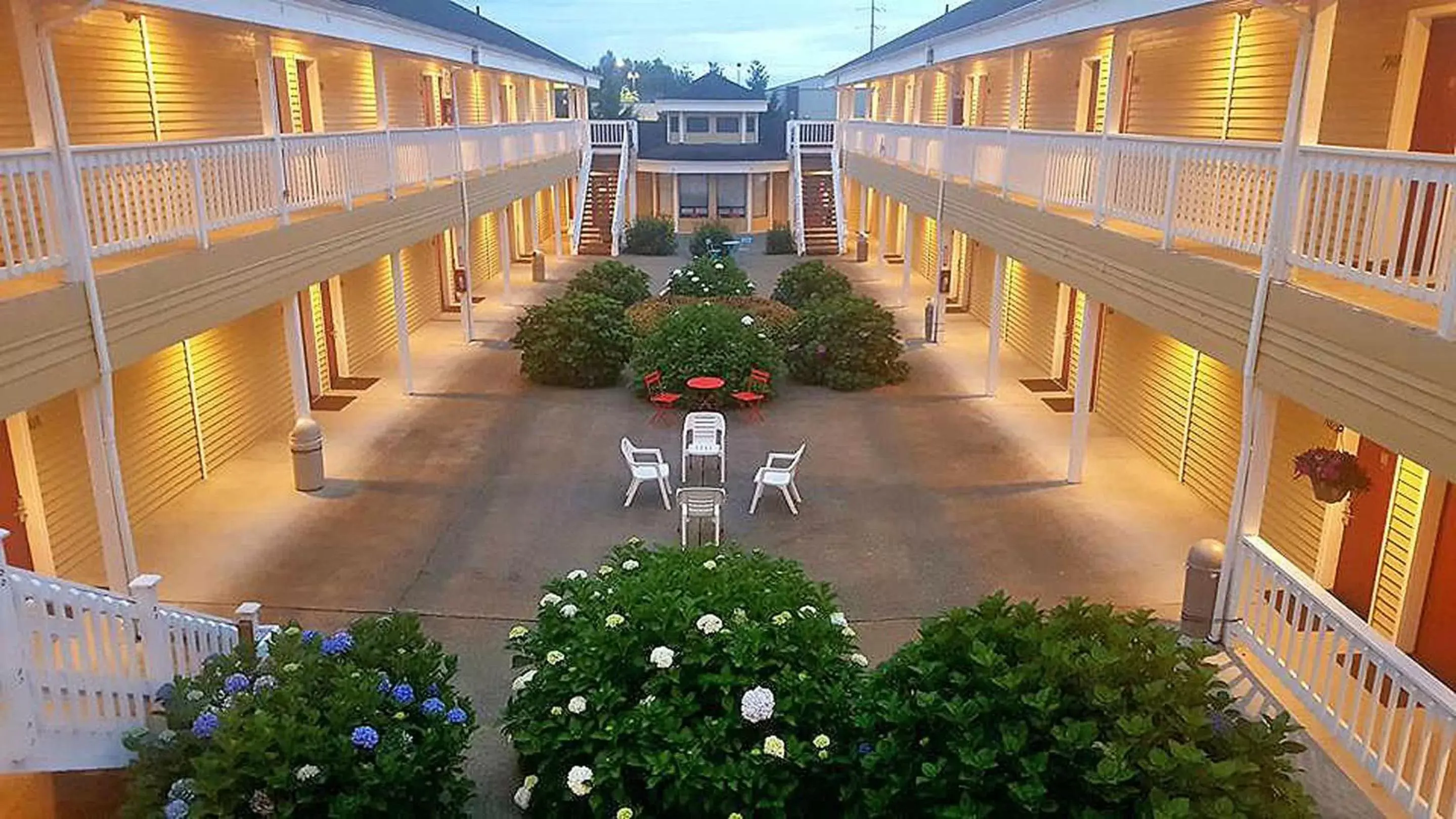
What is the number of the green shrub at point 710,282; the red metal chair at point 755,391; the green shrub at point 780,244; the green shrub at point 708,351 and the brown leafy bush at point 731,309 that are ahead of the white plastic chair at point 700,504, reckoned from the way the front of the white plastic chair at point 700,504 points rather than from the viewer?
5

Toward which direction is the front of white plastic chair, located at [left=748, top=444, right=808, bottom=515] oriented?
to the viewer's left

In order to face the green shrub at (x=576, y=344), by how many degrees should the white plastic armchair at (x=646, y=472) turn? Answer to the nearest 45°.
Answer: approximately 90° to its left

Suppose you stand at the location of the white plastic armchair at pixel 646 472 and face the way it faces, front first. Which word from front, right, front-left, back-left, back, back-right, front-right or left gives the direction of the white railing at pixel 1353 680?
front-right

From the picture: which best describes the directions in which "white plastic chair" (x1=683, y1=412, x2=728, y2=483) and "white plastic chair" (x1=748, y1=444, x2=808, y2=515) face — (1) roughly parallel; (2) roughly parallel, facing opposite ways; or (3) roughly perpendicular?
roughly perpendicular

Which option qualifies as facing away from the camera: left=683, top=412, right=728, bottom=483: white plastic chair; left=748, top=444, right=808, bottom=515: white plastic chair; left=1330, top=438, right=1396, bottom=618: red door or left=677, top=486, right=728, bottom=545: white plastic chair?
left=677, top=486, right=728, bottom=545: white plastic chair

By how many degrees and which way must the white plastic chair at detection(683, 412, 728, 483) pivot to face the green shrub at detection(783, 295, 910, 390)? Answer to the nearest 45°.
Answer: approximately 135° to its left

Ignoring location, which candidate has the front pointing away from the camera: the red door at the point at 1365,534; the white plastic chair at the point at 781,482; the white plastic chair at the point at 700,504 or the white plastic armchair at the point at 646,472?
the white plastic chair at the point at 700,504

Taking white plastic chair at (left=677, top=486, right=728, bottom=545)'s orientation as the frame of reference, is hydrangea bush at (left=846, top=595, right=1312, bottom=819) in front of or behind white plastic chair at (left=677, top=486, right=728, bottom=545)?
behind

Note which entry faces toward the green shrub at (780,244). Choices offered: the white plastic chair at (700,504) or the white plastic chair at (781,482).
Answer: the white plastic chair at (700,504)

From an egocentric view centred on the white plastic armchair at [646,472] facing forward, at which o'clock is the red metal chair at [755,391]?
The red metal chair is roughly at 10 o'clock from the white plastic armchair.

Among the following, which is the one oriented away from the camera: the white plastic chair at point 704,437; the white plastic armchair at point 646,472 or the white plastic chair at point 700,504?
the white plastic chair at point 700,504

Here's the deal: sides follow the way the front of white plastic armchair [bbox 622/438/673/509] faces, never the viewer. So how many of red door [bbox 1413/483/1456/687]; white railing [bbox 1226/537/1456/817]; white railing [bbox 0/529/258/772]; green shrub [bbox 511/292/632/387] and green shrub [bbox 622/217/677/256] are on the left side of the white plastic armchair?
2

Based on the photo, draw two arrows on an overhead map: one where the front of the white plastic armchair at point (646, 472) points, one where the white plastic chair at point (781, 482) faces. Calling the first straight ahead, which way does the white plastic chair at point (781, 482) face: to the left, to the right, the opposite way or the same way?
the opposite way

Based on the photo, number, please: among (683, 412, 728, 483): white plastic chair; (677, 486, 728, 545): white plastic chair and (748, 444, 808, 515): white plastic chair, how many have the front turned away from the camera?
1

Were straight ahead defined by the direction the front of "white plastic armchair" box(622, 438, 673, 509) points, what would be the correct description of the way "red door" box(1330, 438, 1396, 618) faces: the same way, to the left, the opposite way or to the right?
the opposite way

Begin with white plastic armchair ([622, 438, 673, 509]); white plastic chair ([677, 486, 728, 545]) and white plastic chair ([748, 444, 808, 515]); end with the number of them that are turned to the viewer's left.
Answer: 1

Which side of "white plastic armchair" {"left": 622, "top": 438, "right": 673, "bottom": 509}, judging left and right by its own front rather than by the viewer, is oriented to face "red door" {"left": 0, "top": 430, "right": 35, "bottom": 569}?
back

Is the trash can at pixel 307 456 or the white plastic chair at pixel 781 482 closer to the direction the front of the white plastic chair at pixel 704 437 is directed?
the white plastic chair

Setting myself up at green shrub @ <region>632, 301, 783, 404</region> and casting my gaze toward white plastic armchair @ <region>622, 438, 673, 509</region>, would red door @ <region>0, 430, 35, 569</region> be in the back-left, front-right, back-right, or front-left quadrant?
front-right

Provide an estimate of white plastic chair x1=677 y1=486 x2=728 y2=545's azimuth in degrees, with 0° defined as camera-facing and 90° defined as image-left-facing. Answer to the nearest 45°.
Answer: approximately 180°

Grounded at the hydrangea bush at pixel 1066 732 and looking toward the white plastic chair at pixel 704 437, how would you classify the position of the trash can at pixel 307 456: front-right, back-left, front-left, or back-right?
front-left

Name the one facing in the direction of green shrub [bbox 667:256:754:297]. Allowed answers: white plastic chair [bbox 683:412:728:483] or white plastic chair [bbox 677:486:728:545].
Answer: white plastic chair [bbox 677:486:728:545]

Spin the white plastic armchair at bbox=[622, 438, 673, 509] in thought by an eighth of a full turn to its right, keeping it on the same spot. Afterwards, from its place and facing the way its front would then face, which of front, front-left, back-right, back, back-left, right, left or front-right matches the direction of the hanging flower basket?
front

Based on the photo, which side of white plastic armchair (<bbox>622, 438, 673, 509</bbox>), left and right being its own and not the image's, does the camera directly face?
right

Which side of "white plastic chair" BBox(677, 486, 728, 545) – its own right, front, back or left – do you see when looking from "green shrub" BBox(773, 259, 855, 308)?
front
